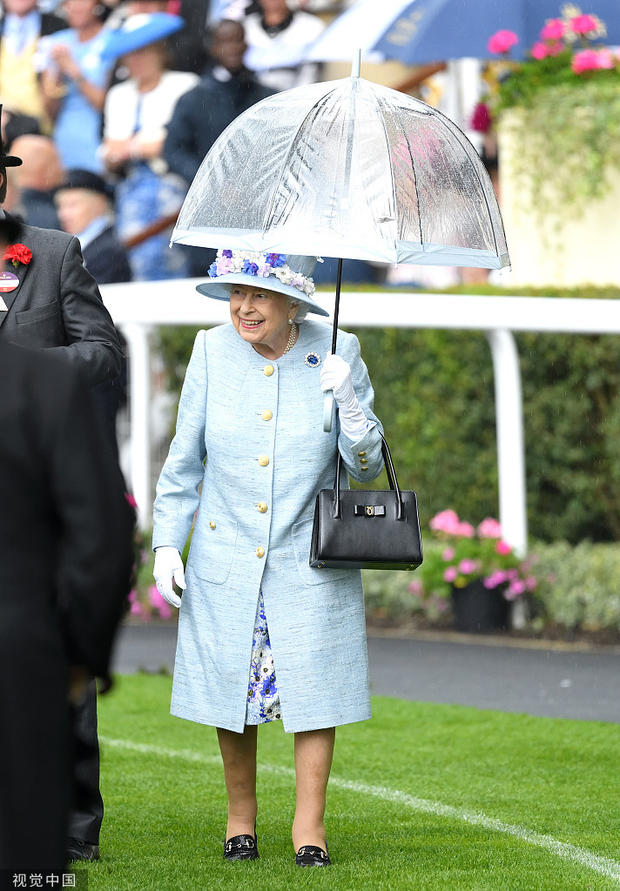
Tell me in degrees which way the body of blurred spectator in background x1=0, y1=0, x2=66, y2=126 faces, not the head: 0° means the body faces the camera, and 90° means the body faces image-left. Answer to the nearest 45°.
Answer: approximately 0°

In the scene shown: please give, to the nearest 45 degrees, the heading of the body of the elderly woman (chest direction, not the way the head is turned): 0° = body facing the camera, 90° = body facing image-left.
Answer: approximately 0°

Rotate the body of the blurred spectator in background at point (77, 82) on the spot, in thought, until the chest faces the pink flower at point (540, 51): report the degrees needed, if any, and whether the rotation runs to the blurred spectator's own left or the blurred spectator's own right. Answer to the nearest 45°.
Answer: approximately 90° to the blurred spectator's own left

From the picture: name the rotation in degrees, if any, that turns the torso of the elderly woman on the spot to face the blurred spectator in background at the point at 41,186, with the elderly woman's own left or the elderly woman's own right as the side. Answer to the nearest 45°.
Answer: approximately 180°

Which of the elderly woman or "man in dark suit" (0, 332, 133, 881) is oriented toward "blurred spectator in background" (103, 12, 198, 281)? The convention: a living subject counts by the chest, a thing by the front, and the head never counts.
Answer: the man in dark suit

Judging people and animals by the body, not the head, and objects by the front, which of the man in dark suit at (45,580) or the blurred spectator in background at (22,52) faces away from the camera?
the man in dark suit

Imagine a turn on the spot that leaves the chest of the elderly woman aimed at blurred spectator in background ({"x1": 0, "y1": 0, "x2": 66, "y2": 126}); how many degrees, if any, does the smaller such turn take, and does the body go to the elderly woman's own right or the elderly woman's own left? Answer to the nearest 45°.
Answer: approximately 180°

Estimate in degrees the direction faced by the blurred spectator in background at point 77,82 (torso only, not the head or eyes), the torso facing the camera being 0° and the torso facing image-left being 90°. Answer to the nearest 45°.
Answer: approximately 45°

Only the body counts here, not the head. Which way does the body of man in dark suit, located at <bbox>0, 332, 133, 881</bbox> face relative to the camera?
away from the camera

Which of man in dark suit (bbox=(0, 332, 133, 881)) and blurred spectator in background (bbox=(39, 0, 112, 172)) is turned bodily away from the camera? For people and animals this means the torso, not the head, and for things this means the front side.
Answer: the man in dark suit

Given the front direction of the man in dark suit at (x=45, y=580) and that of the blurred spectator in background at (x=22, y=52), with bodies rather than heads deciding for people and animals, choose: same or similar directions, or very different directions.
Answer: very different directions
